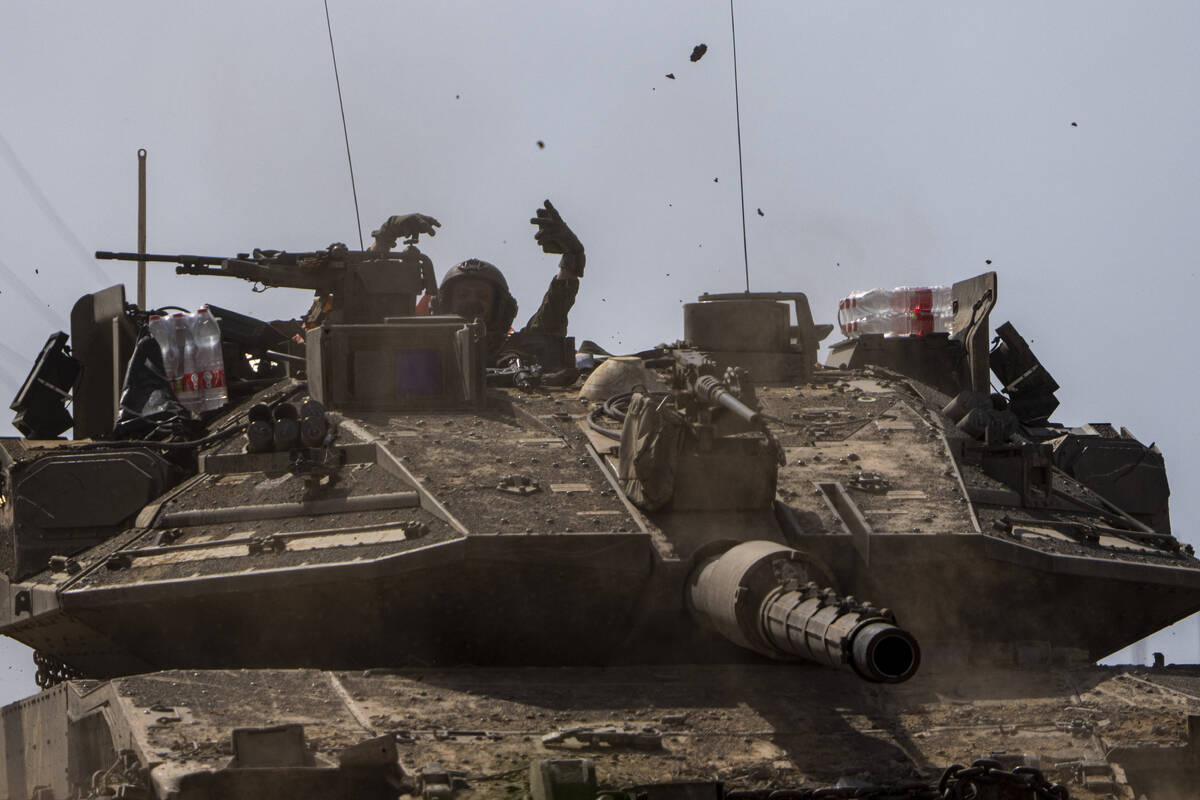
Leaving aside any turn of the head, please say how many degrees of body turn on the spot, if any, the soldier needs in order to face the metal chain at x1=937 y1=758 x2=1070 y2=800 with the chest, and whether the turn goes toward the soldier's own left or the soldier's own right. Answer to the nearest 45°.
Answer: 0° — they already face it

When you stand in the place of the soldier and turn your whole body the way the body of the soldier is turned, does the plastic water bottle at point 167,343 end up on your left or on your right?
on your right

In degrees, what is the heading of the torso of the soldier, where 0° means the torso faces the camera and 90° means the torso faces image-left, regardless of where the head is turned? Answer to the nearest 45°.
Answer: approximately 0°

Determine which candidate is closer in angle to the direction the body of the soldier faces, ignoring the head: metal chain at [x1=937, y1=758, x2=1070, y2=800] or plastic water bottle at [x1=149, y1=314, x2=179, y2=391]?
the metal chain

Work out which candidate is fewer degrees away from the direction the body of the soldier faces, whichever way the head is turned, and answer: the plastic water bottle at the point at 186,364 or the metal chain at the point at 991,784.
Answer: the metal chain

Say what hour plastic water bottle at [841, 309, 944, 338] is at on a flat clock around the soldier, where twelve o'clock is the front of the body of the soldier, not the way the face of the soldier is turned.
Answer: The plastic water bottle is roughly at 8 o'clock from the soldier.

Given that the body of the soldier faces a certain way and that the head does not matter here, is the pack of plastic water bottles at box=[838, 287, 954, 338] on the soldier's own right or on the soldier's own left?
on the soldier's own left
